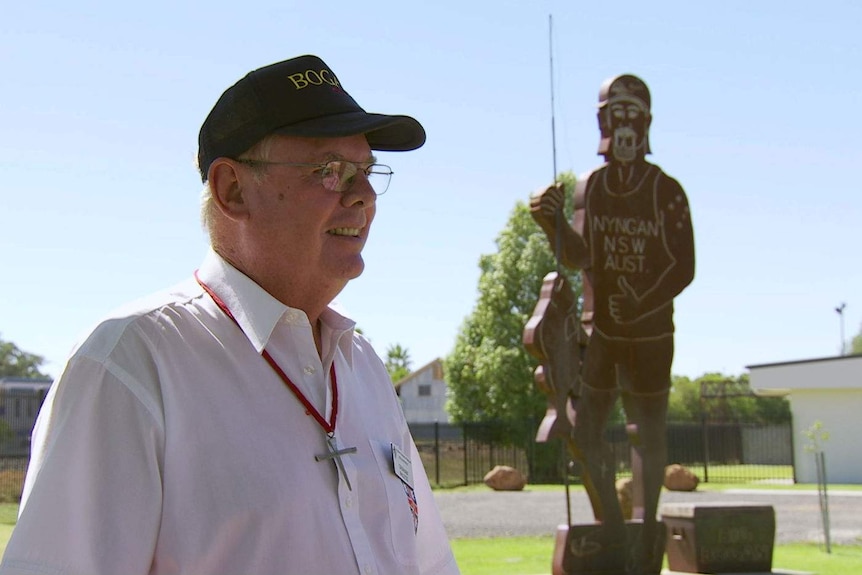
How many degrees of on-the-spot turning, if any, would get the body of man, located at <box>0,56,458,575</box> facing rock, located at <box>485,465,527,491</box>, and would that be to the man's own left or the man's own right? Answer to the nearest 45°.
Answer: approximately 135° to the man's own left

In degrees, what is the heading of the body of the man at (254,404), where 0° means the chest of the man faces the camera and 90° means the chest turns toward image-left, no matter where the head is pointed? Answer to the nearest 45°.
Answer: approximately 315°

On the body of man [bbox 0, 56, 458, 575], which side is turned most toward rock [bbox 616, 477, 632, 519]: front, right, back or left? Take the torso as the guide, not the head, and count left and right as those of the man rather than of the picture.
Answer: left

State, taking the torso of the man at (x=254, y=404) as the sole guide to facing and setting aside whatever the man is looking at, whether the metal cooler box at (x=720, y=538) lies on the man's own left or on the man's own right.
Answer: on the man's own left

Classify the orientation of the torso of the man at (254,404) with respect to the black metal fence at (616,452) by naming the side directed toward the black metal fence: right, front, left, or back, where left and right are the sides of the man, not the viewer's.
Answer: left

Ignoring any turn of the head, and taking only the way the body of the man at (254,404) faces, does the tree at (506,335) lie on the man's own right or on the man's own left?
on the man's own left
